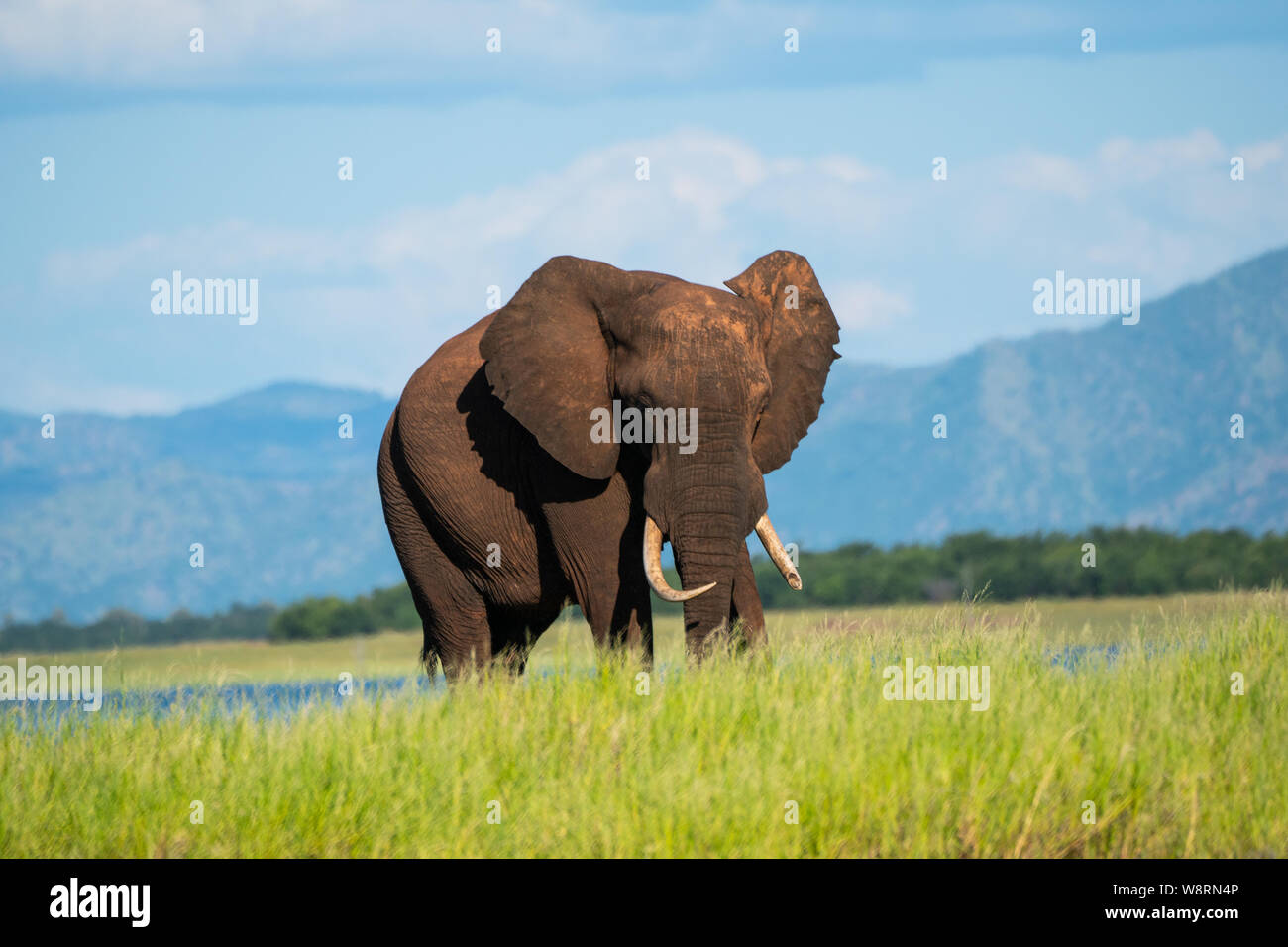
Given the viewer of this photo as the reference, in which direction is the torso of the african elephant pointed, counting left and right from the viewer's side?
facing the viewer and to the right of the viewer
